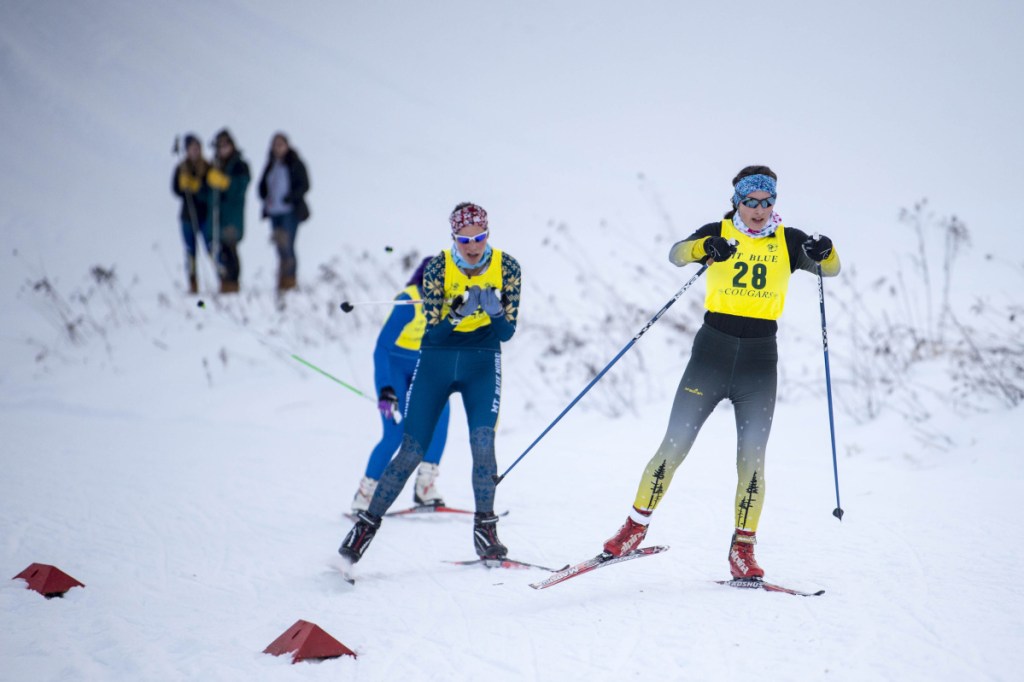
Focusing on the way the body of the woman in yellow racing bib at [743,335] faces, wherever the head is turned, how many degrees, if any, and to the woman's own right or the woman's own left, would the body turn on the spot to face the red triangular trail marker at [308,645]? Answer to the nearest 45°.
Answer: approximately 45° to the woman's own right

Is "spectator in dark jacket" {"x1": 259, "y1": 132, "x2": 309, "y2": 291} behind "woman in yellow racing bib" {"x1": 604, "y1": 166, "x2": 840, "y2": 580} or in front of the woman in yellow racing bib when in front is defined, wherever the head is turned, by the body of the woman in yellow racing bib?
behind

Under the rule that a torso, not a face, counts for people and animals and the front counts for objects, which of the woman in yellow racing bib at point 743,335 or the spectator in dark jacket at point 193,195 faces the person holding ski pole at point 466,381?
the spectator in dark jacket

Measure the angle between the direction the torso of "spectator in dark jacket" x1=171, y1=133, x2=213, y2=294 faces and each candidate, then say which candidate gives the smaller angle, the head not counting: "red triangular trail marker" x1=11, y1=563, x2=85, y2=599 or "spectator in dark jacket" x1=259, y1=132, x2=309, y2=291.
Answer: the red triangular trail marker

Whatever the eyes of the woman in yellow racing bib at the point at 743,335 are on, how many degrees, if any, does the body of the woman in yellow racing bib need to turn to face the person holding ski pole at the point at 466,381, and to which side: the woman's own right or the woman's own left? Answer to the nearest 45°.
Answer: approximately 90° to the woman's own right

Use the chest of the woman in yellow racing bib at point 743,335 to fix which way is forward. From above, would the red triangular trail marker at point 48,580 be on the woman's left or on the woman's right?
on the woman's right

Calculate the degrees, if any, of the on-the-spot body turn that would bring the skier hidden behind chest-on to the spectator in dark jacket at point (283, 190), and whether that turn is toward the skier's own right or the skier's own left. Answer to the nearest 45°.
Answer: approximately 135° to the skier's own left

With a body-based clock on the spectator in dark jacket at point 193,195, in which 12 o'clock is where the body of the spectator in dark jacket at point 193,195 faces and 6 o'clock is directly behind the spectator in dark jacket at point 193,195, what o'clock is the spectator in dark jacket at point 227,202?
the spectator in dark jacket at point 227,202 is roughly at 10 o'clock from the spectator in dark jacket at point 193,195.

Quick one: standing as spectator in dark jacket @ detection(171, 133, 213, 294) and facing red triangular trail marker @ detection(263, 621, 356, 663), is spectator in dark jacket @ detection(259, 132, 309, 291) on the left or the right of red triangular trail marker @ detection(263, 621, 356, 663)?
left
